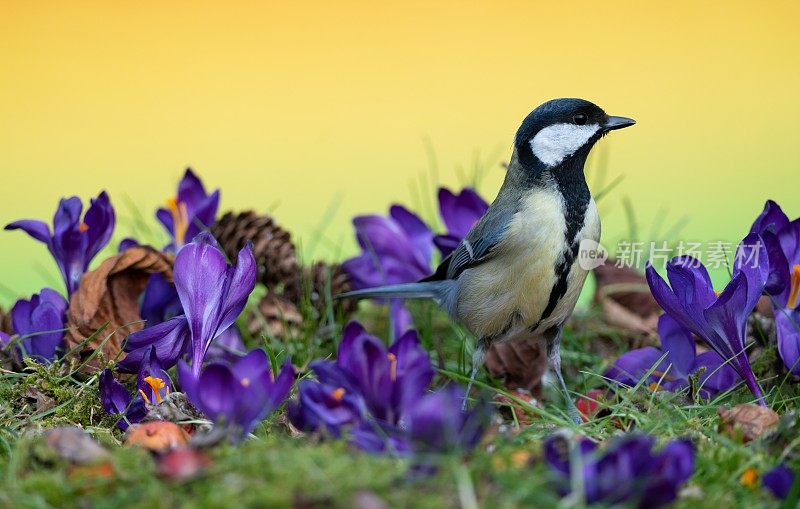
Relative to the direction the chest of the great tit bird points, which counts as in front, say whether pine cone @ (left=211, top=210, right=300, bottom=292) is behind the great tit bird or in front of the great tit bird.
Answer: behind

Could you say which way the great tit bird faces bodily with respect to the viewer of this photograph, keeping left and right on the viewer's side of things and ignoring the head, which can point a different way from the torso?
facing the viewer and to the right of the viewer

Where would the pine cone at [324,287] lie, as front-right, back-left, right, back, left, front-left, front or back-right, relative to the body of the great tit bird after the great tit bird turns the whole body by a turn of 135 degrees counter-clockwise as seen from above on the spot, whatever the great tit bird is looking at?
front-left

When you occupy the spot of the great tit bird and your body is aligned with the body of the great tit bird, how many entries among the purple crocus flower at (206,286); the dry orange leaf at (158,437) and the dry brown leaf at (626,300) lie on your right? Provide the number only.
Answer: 2

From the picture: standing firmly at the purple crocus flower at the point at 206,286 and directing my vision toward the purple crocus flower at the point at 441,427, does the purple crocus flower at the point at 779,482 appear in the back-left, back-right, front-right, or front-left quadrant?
front-left

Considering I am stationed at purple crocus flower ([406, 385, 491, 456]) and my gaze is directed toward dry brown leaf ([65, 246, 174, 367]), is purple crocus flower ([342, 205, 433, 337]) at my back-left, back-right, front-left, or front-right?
front-right

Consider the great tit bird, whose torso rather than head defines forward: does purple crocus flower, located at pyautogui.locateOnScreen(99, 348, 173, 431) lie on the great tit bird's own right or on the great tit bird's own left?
on the great tit bird's own right

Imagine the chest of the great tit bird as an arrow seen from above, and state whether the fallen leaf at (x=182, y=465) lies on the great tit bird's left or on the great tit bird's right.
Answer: on the great tit bird's right

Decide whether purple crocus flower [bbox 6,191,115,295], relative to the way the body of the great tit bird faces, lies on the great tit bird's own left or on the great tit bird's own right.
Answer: on the great tit bird's own right

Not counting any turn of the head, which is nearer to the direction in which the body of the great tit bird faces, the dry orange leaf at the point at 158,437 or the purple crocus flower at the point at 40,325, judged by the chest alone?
the dry orange leaf

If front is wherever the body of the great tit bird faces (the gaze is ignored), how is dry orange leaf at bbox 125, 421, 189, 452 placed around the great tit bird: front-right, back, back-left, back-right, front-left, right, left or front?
right

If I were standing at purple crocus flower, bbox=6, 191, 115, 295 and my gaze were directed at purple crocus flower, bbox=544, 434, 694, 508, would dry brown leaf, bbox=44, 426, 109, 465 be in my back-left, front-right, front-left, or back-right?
front-right

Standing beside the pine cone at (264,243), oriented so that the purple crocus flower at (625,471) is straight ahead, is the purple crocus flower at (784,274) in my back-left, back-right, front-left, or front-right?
front-left
